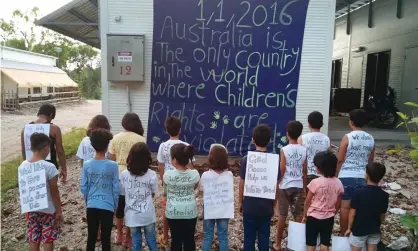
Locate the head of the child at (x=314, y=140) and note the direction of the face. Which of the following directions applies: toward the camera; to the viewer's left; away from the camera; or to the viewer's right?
away from the camera

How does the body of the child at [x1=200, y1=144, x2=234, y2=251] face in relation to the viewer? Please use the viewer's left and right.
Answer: facing away from the viewer

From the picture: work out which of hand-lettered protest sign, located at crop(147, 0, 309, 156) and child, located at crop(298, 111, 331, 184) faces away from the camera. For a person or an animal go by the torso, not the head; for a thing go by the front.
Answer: the child

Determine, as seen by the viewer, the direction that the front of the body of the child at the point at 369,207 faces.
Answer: away from the camera

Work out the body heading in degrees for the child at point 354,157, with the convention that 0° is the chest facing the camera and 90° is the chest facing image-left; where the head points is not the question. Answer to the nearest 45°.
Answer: approximately 180°

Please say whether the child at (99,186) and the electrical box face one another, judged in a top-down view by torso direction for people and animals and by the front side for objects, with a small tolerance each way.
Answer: yes

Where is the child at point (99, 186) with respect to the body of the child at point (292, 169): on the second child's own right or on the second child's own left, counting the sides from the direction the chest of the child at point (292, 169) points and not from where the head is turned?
on the second child's own left

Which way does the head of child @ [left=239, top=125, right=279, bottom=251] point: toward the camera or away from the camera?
away from the camera

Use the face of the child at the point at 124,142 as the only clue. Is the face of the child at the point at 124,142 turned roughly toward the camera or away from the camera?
away from the camera

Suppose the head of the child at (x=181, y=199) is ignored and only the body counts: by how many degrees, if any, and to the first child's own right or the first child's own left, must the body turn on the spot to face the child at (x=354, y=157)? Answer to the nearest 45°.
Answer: approximately 90° to the first child's own right

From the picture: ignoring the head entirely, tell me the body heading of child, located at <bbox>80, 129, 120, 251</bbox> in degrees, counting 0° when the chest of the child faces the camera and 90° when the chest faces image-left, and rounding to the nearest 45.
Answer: approximately 180°
